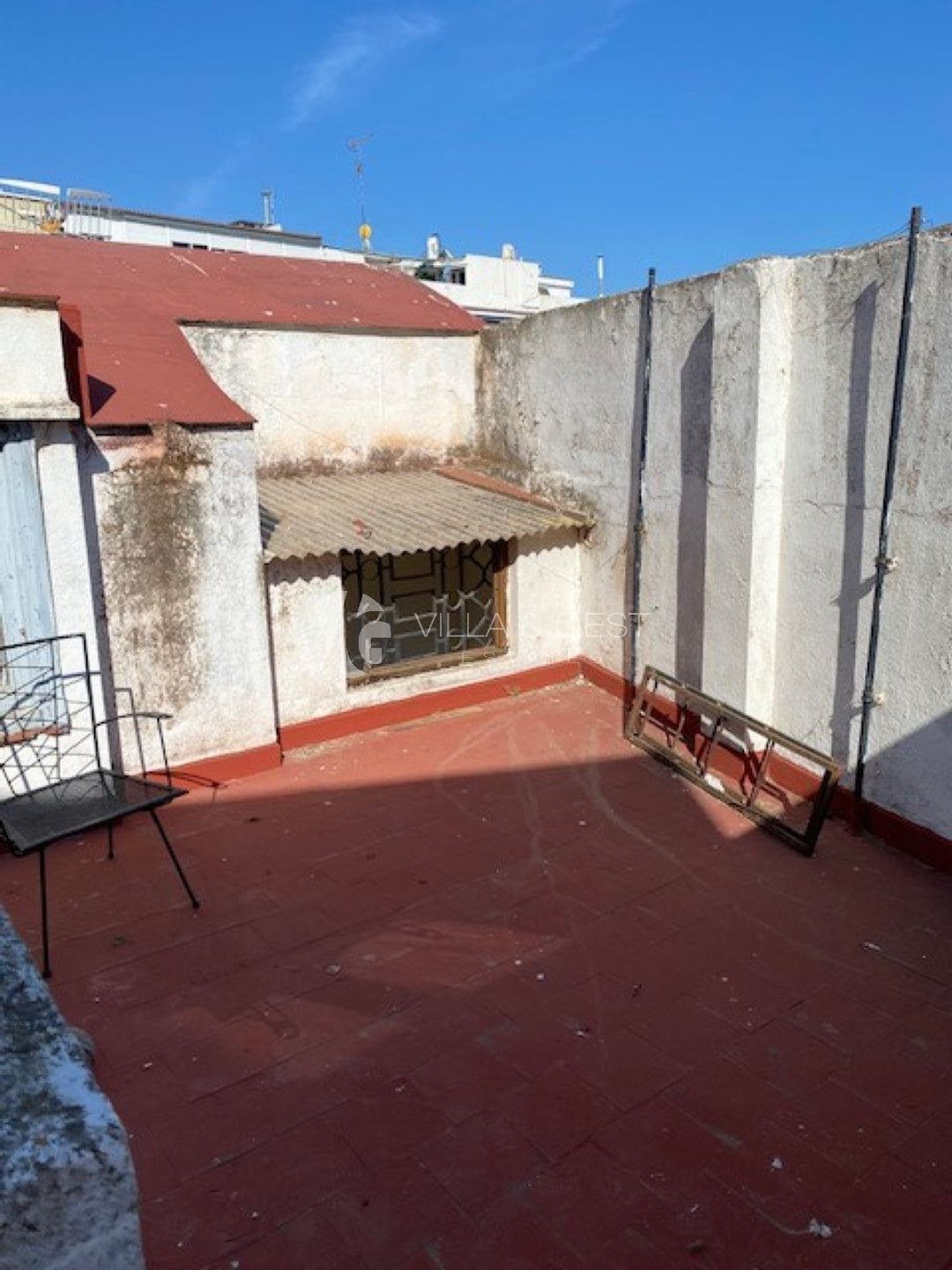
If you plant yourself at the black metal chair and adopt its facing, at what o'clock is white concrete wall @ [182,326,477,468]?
The white concrete wall is roughly at 9 o'clock from the black metal chair.

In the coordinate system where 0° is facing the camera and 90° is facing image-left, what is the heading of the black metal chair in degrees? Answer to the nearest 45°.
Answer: approximately 315°

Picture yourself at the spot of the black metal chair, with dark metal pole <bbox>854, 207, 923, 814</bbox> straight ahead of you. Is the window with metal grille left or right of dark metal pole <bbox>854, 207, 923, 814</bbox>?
left

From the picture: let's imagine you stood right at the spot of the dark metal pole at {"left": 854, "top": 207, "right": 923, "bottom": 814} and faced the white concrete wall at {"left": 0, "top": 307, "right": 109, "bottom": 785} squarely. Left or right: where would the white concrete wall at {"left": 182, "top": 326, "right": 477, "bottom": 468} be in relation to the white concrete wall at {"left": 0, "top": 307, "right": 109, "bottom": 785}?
right

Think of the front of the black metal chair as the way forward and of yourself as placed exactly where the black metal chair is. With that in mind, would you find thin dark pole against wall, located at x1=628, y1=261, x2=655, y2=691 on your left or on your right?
on your left

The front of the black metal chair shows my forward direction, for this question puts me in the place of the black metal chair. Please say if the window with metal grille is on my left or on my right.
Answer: on my left

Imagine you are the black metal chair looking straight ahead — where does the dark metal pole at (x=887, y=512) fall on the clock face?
The dark metal pole is roughly at 11 o'clock from the black metal chair.

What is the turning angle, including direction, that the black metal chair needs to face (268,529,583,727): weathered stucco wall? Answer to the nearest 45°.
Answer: approximately 90° to its left
